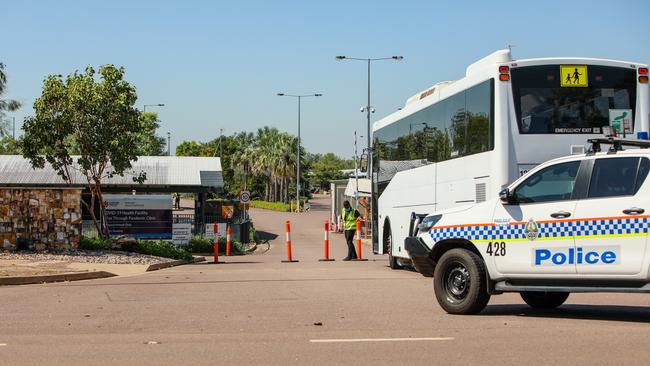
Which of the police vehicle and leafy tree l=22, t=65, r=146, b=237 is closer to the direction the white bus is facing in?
the leafy tree

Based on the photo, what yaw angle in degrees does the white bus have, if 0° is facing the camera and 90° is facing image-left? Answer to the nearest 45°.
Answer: approximately 135°

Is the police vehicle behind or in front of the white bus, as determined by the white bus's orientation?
behind
